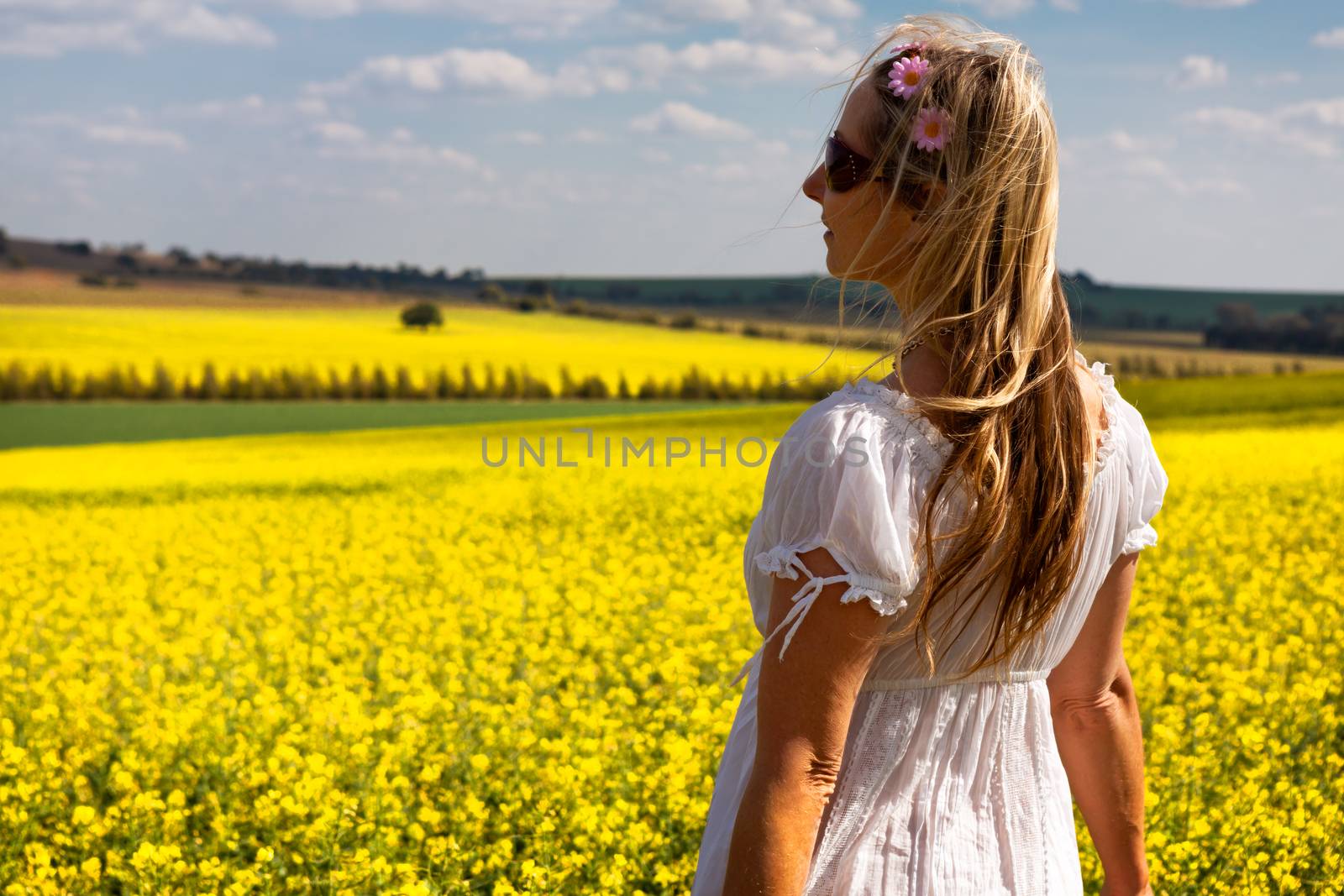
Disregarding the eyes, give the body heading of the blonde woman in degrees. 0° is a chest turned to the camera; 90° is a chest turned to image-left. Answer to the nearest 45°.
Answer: approximately 135°
